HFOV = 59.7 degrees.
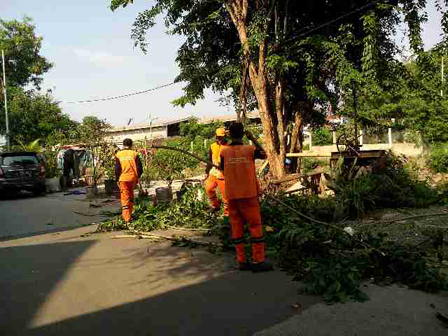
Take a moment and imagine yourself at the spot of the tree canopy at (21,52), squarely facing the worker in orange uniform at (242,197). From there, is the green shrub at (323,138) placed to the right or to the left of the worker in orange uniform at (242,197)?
left

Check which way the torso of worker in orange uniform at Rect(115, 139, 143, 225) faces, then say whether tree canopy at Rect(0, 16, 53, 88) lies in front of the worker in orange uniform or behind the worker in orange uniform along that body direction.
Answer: in front

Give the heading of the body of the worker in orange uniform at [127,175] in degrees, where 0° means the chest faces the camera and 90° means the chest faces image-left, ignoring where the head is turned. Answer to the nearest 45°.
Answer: approximately 180°

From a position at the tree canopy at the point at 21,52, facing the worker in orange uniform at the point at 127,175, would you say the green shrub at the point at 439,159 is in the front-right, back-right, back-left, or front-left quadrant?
front-left

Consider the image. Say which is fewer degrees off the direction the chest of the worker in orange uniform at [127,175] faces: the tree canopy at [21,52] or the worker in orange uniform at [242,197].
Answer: the tree canopy

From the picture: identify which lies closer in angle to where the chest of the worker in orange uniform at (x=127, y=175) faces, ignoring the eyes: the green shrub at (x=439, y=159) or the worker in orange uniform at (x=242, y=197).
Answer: the green shrub

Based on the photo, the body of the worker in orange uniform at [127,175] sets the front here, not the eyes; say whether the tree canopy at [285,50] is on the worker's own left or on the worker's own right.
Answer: on the worker's own right

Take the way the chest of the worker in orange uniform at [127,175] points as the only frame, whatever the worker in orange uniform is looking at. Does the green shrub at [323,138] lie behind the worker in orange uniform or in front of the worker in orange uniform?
in front
